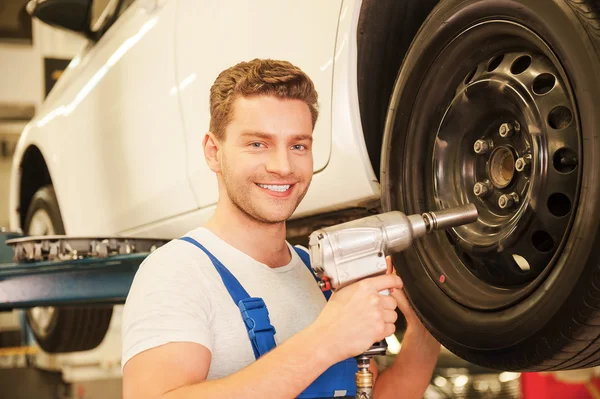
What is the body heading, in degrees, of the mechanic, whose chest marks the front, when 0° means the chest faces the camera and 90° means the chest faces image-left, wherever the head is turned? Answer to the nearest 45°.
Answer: approximately 315°

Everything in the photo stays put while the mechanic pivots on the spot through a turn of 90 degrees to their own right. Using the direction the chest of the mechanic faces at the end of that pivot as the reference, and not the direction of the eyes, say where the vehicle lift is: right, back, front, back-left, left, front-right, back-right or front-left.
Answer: right

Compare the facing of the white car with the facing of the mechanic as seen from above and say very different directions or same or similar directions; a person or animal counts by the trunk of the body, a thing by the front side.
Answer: very different directions

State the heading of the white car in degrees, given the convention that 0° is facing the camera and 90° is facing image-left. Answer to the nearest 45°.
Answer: approximately 135°
